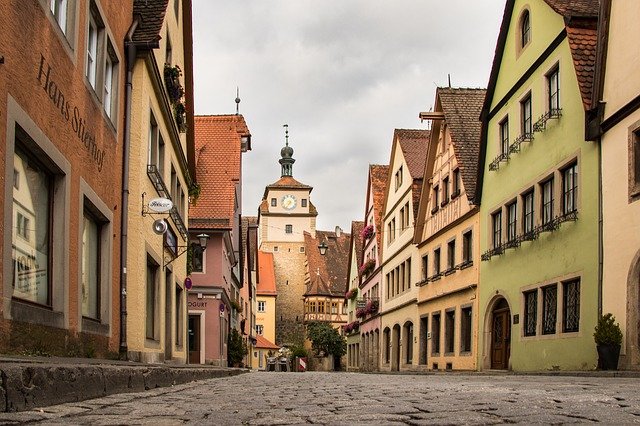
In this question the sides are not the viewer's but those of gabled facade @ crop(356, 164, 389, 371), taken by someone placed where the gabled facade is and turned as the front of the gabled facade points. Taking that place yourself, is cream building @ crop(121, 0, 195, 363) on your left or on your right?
on your left

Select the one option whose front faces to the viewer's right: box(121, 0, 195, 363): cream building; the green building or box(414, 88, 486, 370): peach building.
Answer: box(121, 0, 195, 363): cream building

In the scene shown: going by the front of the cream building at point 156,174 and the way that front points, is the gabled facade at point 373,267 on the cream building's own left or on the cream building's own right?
on the cream building's own left

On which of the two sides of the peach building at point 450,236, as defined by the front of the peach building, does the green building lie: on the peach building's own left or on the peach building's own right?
on the peach building's own left

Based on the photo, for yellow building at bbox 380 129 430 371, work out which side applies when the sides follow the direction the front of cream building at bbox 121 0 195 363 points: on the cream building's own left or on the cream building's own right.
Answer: on the cream building's own left

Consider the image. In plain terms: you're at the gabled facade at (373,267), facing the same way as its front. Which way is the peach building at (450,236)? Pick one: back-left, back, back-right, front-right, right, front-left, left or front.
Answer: left

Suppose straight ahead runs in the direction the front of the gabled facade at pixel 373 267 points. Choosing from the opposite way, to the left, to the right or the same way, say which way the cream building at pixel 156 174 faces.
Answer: the opposite way

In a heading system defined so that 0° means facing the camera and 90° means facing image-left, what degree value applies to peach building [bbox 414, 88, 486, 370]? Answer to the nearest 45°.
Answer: approximately 45°

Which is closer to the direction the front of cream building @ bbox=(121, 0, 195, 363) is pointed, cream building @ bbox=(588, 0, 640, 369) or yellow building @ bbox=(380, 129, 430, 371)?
the cream building

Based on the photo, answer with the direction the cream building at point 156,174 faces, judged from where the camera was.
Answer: facing to the right of the viewer

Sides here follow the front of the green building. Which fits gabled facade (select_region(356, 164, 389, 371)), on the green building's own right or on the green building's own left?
on the green building's own right

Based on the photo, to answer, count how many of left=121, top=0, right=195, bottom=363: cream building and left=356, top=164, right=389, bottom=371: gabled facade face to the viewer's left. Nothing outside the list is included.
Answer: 1

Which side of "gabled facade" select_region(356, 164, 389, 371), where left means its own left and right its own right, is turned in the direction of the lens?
left
